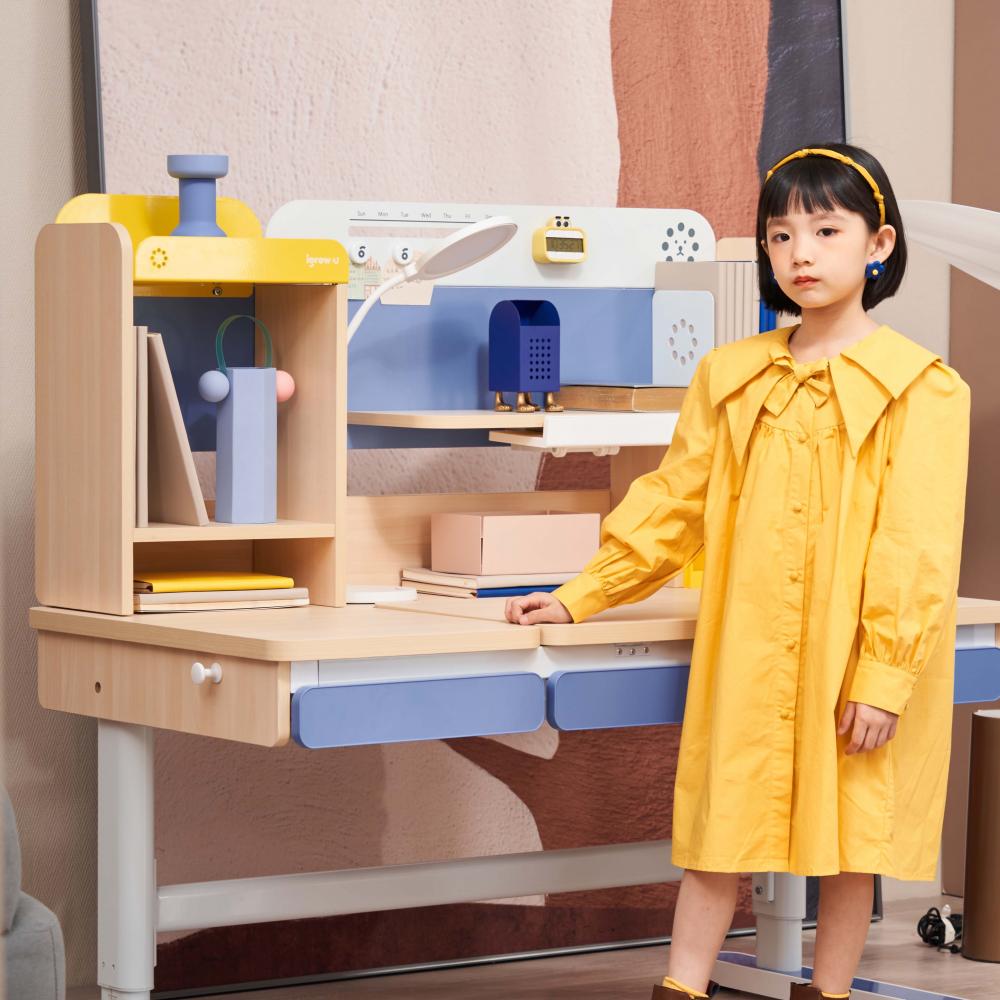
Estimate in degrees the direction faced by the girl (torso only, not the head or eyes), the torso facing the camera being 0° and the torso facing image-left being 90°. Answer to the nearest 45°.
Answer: approximately 45°

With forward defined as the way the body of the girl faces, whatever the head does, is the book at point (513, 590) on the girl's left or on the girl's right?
on the girl's right

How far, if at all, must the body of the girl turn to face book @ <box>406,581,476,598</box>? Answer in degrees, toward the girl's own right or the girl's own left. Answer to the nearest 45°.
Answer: approximately 90° to the girl's own right

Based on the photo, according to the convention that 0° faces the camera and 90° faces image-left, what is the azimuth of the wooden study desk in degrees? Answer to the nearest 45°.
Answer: approximately 315°

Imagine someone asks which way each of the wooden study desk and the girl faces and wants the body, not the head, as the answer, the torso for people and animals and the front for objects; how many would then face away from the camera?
0

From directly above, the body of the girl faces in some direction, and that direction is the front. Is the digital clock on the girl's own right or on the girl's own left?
on the girl's own right

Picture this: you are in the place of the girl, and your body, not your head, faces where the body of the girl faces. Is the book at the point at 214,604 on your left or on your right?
on your right

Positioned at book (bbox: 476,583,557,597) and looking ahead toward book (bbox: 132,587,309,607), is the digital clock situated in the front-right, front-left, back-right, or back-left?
back-right

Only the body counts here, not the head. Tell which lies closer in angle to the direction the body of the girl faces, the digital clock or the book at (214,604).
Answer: the book

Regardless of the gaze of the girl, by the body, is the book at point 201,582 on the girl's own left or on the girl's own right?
on the girl's own right

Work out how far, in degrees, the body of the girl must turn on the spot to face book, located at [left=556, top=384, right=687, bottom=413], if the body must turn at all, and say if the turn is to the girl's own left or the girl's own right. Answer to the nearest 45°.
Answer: approximately 90° to the girl's own right
